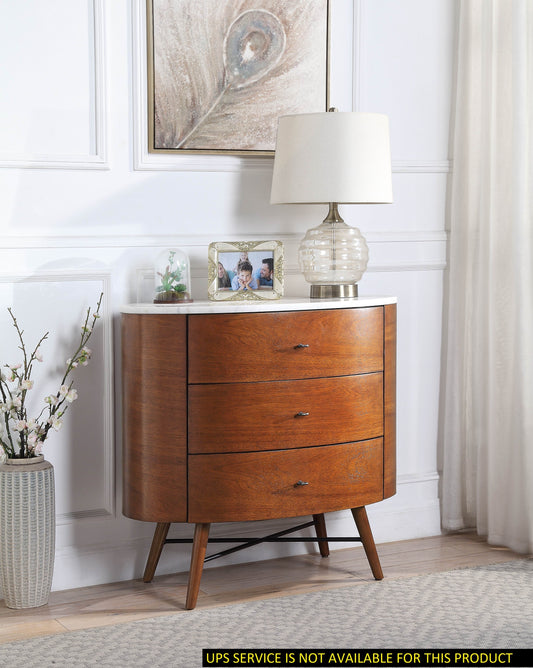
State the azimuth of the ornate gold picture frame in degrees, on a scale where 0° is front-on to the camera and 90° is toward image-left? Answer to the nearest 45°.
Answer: approximately 0°

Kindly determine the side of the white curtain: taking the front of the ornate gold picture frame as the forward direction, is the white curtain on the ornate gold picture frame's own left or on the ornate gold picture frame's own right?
on the ornate gold picture frame's own left
